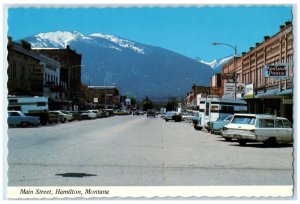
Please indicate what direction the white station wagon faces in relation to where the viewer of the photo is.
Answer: facing away from the viewer and to the right of the viewer

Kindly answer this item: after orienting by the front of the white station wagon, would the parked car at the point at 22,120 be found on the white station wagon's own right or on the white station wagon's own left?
on the white station wagon's own left

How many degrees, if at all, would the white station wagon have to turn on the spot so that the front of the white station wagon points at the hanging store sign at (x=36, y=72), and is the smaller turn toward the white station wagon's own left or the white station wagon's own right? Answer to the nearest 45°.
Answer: approximately 90° to the white station wagon's own left
